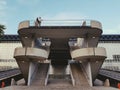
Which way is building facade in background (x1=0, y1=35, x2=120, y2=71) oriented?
toward the camera

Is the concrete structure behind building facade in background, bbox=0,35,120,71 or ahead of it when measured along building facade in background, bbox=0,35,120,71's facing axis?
ahead

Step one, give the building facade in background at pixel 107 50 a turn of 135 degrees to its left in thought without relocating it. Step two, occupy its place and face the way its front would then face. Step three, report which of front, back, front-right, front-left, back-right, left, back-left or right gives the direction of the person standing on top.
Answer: back
